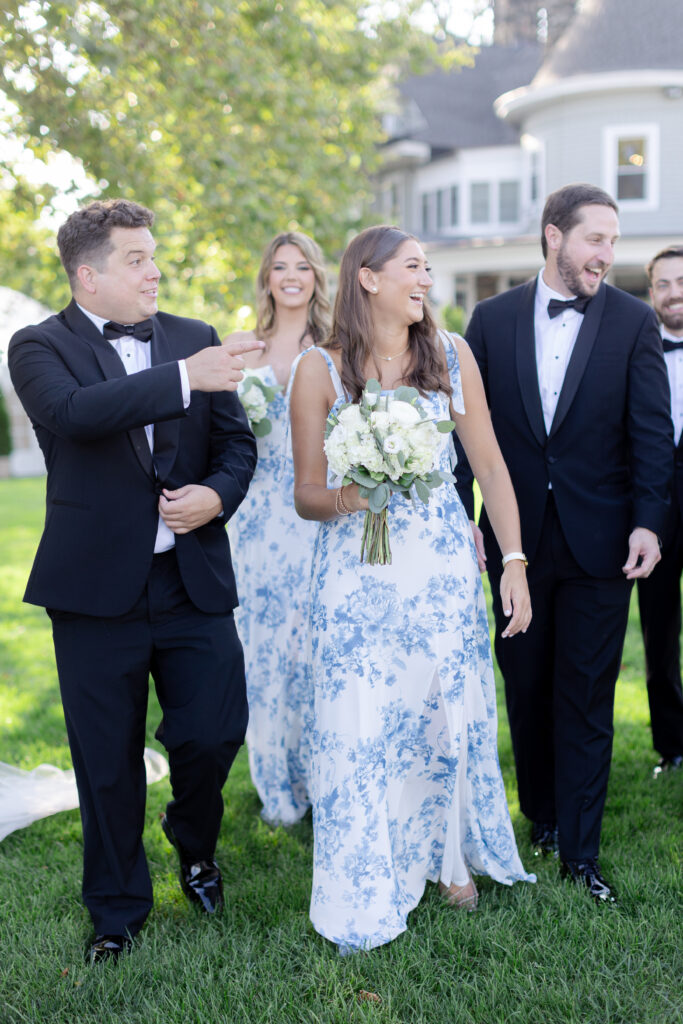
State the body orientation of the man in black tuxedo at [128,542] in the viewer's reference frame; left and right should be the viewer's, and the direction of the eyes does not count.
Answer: facing the viewer and to the right of the viewer

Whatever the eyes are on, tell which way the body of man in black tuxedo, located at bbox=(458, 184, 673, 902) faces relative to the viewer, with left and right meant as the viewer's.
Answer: facing the viewer

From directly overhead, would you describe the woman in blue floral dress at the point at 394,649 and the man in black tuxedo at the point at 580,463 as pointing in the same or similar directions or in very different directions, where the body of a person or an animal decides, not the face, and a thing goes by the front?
same or similar directions

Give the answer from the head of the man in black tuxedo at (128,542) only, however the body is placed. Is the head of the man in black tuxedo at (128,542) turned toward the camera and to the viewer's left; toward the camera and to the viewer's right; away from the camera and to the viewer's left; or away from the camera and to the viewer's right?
toward the camera and to the viewer's right

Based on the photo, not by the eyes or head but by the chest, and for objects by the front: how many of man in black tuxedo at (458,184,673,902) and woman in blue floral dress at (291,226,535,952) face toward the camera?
2

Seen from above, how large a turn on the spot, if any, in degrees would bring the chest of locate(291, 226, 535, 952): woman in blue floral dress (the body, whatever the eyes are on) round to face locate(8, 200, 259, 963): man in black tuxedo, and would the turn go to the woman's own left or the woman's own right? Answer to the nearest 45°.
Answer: approximately 90° to the woman's own right

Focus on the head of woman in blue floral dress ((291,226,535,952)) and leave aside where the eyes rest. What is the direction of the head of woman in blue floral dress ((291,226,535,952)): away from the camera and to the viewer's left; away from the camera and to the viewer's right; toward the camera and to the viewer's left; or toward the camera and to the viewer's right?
toward the camera and to the viewer's right

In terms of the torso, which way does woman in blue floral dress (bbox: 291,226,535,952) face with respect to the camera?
toward the camera

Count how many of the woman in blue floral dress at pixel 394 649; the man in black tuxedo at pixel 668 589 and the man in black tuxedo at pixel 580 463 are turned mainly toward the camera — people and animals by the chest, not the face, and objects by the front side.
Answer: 3

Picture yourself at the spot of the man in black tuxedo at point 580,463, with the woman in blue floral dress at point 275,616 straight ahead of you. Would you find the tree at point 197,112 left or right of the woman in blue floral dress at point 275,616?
right

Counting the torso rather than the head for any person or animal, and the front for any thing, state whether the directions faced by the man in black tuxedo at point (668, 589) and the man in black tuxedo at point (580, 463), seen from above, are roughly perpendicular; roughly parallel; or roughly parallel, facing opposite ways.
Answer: roughly parallel

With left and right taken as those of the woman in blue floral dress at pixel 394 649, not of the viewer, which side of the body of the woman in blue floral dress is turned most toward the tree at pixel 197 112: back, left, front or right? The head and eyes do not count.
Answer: back
